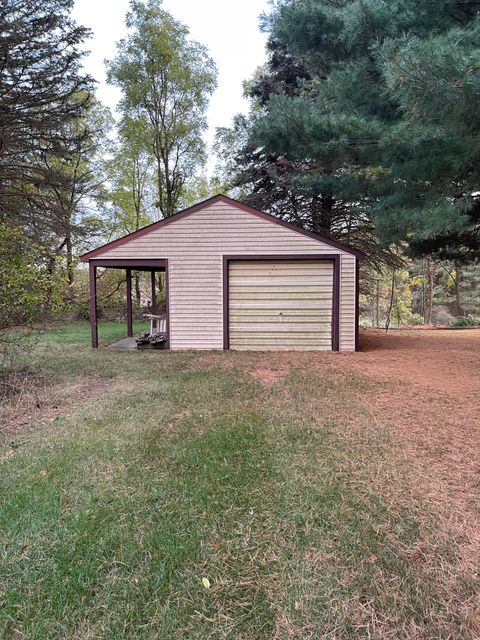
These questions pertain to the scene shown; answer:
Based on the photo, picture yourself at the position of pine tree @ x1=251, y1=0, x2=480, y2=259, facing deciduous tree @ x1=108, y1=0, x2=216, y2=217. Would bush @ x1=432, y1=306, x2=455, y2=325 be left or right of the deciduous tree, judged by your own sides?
right

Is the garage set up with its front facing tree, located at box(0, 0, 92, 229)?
no

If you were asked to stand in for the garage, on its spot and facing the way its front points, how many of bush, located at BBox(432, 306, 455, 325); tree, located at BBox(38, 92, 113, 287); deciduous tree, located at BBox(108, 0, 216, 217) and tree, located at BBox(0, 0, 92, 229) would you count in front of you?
0

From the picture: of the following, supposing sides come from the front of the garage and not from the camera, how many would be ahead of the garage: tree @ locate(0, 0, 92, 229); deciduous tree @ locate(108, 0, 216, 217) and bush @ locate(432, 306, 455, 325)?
0

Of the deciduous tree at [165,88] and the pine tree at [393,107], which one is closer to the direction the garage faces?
the pine tree

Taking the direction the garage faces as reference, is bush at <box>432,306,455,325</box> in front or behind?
behind

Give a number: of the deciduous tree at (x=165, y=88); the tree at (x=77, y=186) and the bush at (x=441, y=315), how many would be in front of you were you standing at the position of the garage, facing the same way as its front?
0

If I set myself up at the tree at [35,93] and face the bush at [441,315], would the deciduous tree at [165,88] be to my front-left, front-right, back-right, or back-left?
front-left

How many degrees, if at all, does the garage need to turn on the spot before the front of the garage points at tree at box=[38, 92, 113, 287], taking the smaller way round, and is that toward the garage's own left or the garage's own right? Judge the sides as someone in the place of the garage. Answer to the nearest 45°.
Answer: approximately 135° to the garage's own right

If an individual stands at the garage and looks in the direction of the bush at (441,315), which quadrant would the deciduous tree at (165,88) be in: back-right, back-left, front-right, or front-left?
front-left

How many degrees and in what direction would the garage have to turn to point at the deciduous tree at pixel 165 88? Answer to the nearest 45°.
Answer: approximately 180°

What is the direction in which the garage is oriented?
toward the camera

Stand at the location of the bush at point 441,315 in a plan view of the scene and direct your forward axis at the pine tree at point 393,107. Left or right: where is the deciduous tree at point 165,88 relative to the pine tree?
right
